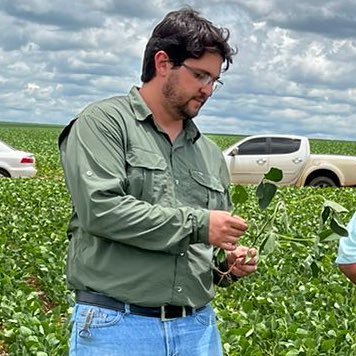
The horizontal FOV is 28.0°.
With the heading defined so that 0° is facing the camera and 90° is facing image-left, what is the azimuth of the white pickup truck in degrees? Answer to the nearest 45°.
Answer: approximately 90°

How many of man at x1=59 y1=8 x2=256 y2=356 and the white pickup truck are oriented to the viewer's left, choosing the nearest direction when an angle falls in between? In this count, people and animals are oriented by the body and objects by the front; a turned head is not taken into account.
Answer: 1

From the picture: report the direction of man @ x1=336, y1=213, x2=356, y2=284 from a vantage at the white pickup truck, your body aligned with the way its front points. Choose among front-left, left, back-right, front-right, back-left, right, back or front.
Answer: left

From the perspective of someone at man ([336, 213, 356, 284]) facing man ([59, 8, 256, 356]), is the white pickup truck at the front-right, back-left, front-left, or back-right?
back-right

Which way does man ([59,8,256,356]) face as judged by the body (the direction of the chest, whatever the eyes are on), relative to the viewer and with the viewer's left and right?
facing the viewer and to the right of the viewer

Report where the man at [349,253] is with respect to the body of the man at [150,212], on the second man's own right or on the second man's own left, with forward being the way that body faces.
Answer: on the second man's own left

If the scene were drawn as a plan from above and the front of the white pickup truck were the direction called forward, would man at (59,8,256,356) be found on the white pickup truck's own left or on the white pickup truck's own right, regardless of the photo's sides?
on the white pickup truck's own left

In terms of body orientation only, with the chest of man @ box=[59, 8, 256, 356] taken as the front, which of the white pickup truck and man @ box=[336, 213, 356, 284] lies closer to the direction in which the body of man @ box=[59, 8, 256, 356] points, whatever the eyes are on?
the man
